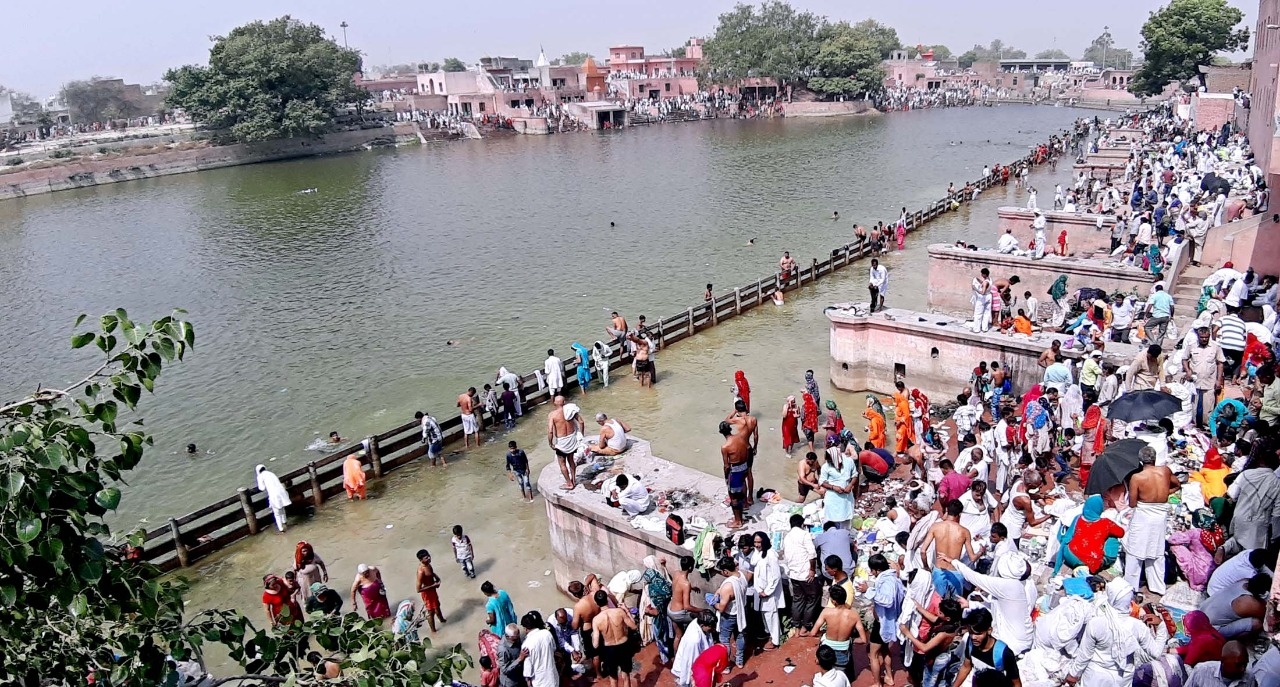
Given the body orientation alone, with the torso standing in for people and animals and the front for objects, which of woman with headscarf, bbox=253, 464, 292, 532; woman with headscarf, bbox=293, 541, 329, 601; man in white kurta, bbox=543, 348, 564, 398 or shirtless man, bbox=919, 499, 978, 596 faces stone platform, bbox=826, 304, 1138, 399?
the shirtless man

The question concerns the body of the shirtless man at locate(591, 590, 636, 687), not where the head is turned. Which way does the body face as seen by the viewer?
away from the camera

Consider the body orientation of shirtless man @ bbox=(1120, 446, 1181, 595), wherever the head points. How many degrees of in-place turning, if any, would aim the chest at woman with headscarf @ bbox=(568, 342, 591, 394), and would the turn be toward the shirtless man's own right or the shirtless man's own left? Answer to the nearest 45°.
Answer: approximately 45° to the shirtless man's own left

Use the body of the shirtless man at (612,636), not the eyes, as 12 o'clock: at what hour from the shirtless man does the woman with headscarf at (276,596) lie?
The woman with headscarf is roughly at 10 o'clock from the shirtless man.

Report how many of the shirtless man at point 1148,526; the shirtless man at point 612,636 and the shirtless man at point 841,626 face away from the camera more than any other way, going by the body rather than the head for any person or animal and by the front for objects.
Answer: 3

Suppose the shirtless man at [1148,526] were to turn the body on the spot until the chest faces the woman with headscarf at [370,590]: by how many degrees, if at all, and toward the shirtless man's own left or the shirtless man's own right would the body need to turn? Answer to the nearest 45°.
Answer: approximately 90° to the shirtless man's own left

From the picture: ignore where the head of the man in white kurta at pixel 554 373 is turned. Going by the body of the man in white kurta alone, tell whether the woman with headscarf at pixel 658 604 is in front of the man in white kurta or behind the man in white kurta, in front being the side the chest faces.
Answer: behind

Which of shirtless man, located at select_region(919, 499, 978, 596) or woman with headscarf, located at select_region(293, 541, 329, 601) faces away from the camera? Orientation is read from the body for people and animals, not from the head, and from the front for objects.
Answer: the shirtless man

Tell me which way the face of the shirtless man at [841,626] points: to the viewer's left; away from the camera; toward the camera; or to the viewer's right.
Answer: away from the camera

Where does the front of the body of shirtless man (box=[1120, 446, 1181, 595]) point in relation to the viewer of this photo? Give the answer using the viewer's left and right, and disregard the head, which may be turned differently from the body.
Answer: facing away from the viewer

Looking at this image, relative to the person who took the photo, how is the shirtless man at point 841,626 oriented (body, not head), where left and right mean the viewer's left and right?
facing away from the viewer

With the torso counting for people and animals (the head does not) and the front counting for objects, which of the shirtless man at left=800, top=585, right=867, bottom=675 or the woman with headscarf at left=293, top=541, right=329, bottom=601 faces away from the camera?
the shirtless man
